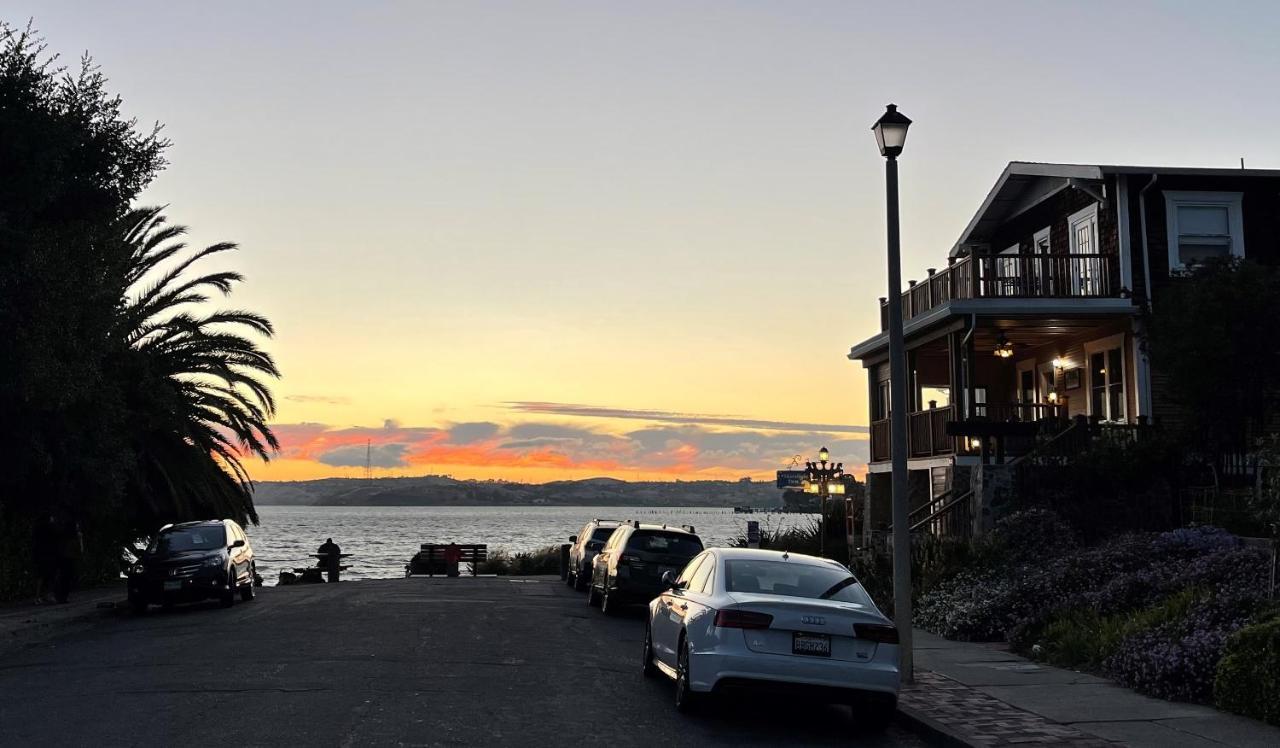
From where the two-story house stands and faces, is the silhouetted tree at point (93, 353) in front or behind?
in front

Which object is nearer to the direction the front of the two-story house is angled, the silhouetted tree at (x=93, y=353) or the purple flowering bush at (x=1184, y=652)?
the silhouetted tree

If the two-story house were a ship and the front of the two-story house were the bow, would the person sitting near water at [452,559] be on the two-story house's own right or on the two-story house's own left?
on the two-story house's own right

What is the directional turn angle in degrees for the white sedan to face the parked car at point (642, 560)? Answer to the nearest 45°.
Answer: approximately 45° to its right

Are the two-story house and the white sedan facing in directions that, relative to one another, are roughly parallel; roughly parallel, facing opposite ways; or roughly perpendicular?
roughly perpendicular

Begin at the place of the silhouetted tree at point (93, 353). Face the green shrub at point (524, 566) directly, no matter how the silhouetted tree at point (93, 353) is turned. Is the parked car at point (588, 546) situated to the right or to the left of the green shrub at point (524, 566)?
right

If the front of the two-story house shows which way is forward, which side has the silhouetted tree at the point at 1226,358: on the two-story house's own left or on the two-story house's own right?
on the two-story house's own left

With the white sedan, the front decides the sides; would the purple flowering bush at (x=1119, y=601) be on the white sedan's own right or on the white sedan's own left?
on the white sedan's own right

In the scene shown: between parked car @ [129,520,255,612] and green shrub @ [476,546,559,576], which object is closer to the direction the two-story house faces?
the parked car

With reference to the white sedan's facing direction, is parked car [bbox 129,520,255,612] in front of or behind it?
in front

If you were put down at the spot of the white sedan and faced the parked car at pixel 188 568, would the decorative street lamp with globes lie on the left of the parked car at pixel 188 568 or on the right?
right

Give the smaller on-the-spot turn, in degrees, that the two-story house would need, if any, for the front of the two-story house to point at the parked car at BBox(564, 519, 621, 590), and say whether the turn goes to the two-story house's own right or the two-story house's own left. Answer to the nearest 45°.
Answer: approximately 45° to the two-story house's own right

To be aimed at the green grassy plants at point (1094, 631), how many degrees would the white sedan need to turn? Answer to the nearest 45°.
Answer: approximately 90° to its right

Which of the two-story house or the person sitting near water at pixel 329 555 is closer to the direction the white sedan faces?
the person sitting near water

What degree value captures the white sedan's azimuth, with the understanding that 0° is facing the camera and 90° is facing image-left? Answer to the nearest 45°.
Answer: approximately 135°

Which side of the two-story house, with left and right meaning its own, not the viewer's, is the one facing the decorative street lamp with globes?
right

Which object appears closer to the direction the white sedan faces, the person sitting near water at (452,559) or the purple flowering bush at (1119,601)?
the person sitting near water

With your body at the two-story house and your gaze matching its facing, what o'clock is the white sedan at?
The white sedan is roughly at 11 o'clock from the two-story house.
